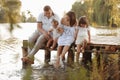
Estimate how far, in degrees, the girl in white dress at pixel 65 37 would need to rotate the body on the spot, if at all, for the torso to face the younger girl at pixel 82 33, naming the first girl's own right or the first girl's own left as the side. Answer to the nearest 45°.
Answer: approximately 135° to the first girl's own left

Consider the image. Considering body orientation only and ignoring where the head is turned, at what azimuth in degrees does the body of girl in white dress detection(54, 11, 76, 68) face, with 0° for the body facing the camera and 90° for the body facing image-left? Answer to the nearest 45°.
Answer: approximately 45°
